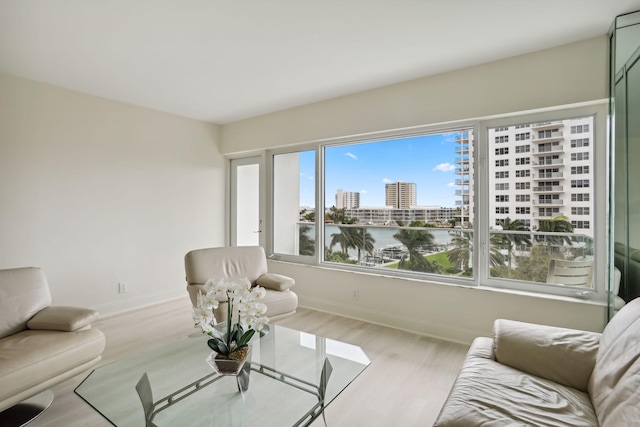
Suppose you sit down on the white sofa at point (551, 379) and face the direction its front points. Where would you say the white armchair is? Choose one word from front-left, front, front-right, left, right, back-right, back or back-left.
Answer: front

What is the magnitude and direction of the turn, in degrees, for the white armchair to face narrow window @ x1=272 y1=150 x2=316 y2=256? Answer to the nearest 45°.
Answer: approximately 90° to its left

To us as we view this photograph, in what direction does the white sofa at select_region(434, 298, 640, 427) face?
facing to the left of the viewer

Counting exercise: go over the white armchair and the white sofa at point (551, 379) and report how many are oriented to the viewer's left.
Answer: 1

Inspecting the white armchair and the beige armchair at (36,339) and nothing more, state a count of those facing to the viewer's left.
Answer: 0

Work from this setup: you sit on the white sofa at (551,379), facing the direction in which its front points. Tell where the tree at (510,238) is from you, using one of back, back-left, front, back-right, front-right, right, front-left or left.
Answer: right

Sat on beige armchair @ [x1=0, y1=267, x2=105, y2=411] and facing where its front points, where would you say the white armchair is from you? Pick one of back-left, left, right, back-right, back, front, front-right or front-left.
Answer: front-left

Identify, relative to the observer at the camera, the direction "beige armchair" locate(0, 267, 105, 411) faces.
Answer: facing the viewer and to the right of the viewer

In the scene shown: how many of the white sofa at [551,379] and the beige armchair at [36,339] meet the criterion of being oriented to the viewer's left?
1

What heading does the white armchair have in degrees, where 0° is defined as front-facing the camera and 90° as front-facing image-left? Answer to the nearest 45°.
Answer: approximately 315°
